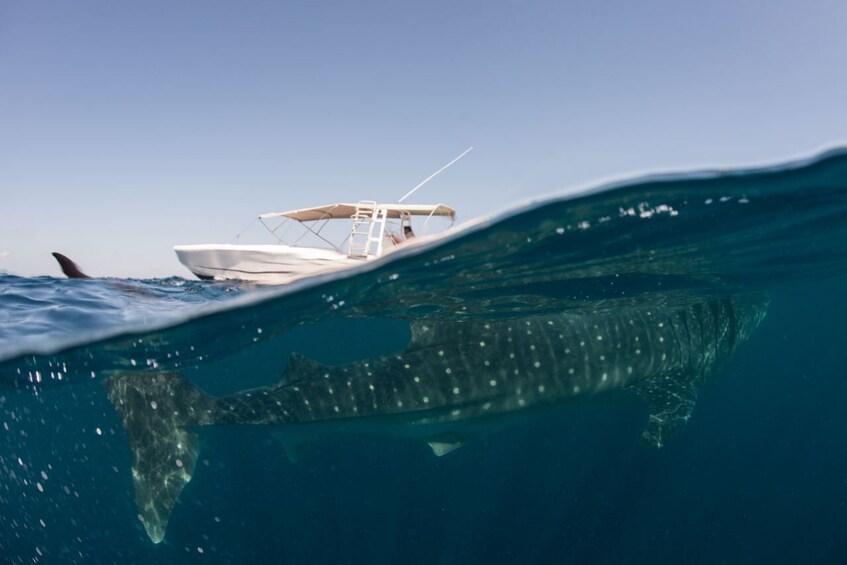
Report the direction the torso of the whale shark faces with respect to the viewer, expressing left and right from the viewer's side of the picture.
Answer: facing to the right of the viewer
